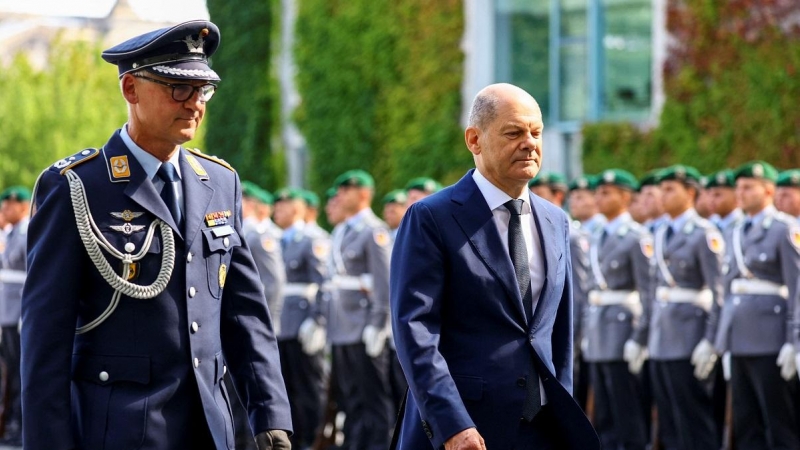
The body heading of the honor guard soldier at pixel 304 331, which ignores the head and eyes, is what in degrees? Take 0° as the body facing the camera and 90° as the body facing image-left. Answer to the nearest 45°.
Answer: approximately 45°

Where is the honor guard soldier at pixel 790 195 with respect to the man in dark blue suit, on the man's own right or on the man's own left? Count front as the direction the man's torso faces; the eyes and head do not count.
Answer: on the man's own left

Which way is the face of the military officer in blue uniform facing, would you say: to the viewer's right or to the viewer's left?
to the viewer's right

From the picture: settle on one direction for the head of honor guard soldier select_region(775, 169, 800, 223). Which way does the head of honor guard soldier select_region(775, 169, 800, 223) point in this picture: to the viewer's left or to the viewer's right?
to the viewer's left

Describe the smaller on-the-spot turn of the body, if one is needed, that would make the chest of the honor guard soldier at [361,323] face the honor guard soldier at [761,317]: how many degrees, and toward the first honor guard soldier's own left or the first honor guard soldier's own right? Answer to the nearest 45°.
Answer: approximately 90° to the first honor guard soldier's own left

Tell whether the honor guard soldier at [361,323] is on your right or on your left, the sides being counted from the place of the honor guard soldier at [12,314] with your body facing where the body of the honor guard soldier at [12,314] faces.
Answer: on your left

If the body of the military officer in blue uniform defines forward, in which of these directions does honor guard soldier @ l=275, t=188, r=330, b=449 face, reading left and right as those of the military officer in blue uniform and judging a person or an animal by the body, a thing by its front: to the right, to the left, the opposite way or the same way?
to the right

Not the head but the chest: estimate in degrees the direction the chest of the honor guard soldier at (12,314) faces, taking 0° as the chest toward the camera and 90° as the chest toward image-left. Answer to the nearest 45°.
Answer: approximately 45°

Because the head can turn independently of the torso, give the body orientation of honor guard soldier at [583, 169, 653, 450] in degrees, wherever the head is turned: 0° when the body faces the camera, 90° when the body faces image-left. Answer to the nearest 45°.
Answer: approximately 45°
